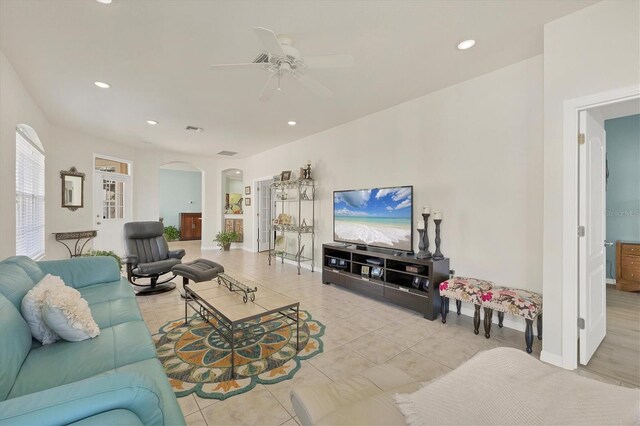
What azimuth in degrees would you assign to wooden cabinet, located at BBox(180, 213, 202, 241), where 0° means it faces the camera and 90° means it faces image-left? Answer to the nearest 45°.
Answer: approximately 0°

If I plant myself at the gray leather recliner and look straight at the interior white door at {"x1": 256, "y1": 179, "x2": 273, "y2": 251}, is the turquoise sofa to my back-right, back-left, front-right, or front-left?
back-right

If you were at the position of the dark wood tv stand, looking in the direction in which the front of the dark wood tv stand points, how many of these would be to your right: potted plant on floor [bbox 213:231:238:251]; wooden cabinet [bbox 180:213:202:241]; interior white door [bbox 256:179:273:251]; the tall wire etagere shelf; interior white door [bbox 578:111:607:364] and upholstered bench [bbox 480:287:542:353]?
4

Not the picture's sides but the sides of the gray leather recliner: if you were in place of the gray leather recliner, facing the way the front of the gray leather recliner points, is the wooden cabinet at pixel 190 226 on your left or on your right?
on your left

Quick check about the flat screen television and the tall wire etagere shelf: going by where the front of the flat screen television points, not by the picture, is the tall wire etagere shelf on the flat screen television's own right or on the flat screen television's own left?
on the flat screen television's own right

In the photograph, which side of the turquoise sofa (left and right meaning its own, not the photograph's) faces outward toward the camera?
right

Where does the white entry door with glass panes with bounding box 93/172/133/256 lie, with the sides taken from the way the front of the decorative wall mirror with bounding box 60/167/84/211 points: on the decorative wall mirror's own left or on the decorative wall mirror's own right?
on the decorative wall mirror's own left

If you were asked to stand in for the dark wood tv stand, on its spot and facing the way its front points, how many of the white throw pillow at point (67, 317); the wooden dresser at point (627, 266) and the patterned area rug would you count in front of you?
2

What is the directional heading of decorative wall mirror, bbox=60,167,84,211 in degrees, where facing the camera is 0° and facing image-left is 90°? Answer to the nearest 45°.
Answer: approximately 315°

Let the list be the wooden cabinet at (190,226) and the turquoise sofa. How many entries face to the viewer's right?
1

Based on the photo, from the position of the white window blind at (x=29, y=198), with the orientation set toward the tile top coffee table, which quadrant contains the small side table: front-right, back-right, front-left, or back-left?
back-left

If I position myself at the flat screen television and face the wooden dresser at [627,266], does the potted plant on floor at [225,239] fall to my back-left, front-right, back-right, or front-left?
back-left
